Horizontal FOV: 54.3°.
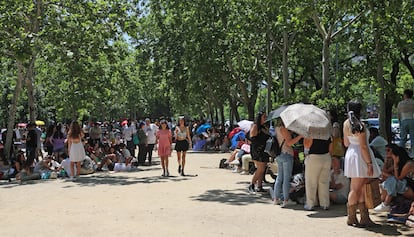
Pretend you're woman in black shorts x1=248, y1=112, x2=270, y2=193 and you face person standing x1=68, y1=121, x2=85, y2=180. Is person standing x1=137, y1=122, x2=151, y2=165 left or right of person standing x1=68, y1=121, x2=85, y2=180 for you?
right

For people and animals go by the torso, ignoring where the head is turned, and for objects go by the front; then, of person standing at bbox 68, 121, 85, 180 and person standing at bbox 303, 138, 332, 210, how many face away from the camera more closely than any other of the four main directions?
2

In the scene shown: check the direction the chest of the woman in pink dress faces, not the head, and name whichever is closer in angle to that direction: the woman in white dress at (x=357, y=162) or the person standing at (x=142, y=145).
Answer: the woman in white dress

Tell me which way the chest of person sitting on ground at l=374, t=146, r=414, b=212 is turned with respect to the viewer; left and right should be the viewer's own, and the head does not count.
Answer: facing to the left of the viewer

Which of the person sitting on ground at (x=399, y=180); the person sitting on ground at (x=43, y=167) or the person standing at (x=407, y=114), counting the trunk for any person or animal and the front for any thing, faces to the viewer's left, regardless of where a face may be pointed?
the person sitting on ground at (x=399, y=180)

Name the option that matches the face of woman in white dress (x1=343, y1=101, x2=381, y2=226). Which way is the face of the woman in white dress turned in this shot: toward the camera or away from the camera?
away from the camera

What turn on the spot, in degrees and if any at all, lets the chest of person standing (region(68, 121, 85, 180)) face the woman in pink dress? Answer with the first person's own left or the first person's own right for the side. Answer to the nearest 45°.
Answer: approximately 90° to the first person's own right

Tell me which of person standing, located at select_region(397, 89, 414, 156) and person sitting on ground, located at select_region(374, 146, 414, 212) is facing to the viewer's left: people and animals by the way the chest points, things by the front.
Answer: the person sitting on ground

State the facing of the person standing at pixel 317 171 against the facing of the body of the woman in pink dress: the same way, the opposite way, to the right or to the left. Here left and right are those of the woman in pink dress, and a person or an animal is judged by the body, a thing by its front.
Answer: the opposite way
